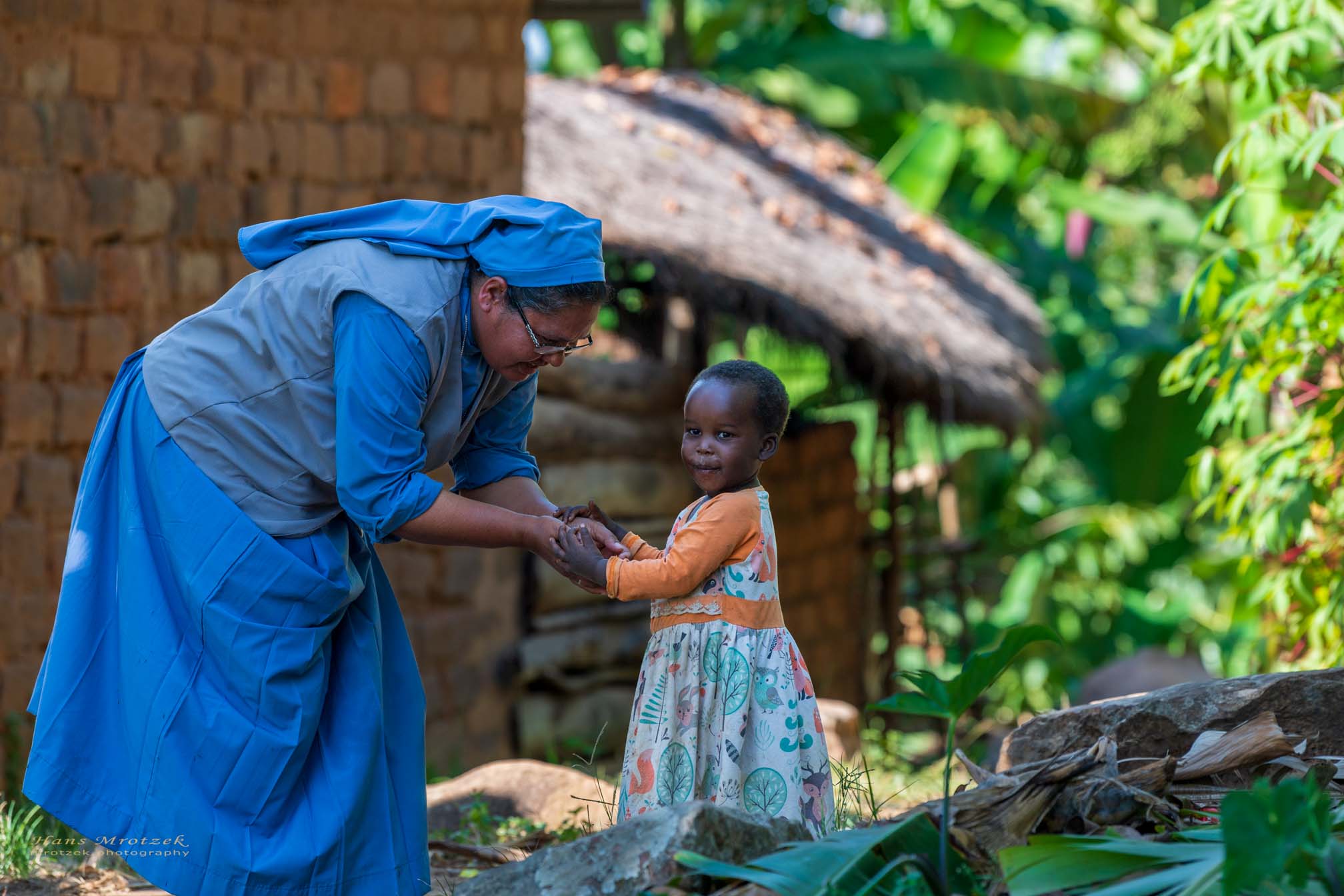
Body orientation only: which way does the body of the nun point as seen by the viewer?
to the viewer's right

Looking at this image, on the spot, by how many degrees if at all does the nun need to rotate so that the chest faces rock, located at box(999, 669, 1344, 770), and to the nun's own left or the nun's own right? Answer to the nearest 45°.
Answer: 0° — they already face it

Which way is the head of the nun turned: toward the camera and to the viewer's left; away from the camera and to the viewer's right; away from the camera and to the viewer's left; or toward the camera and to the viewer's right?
toward the camera and to the viewer's right

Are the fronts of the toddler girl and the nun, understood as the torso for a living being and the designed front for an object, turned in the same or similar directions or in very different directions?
very different directions

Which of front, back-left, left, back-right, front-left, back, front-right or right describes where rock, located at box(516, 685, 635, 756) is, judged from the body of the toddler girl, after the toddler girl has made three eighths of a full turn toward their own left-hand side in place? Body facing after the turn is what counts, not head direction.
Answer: back-left

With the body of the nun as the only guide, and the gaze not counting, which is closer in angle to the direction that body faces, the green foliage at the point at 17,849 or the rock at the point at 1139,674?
the rock

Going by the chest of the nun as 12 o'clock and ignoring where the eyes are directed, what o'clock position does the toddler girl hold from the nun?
The toddler girl is roughly at 12 o'clock from the nun.

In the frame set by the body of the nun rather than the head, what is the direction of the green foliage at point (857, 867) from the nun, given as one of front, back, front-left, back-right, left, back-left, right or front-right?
front-right
